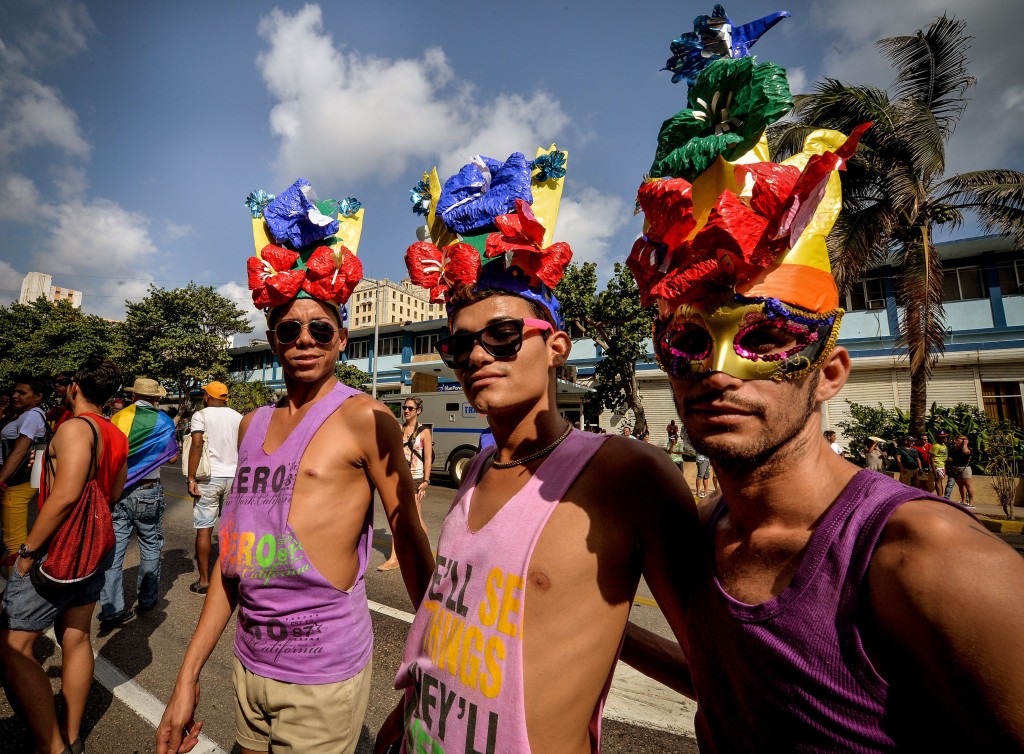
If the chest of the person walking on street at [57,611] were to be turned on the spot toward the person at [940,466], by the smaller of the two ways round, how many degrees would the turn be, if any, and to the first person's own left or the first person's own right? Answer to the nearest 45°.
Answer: approximately 135° to the first person's own right

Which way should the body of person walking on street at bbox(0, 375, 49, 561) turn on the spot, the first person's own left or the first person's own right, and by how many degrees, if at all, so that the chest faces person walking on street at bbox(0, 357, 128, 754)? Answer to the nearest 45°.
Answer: approximately 90° to the first person's own left

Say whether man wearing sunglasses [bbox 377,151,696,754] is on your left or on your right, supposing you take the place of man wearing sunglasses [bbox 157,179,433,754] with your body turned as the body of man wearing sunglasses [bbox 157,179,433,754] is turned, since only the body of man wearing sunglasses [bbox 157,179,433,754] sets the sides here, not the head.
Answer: on your left

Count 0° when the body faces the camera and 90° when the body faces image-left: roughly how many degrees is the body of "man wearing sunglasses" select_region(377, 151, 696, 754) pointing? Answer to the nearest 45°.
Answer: approximately 45°

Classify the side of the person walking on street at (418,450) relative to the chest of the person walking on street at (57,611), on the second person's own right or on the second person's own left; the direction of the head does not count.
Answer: on the second person's own right

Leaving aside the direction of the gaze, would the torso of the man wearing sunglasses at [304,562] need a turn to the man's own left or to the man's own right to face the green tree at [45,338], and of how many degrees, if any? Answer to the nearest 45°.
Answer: approximately 135° to the man's own right

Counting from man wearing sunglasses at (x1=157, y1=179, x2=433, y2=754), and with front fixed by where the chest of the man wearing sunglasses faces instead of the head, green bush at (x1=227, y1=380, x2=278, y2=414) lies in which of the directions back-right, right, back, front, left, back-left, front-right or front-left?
back-right
